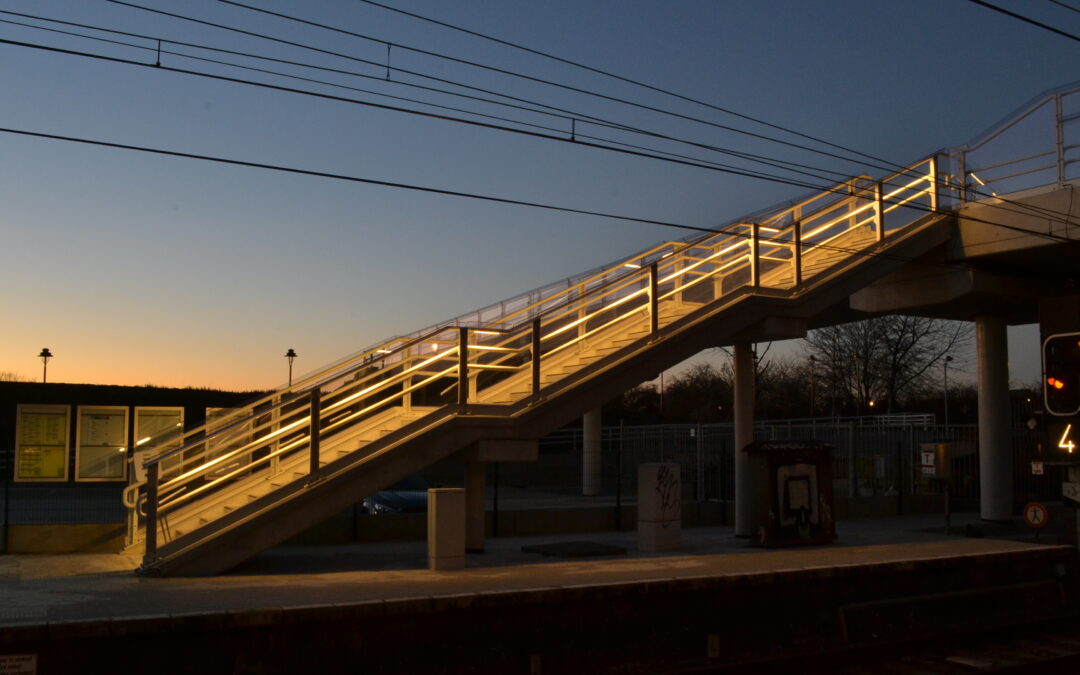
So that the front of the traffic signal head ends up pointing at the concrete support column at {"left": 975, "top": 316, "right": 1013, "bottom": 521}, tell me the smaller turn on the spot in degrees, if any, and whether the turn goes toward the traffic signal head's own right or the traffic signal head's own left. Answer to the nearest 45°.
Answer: approximately 180°

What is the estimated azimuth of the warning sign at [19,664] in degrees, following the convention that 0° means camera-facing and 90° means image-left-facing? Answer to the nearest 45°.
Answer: approximately 0°

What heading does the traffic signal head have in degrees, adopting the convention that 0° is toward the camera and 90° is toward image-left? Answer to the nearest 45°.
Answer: approximately 0°

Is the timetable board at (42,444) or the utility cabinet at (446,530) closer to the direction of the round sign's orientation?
the utility cabinet
